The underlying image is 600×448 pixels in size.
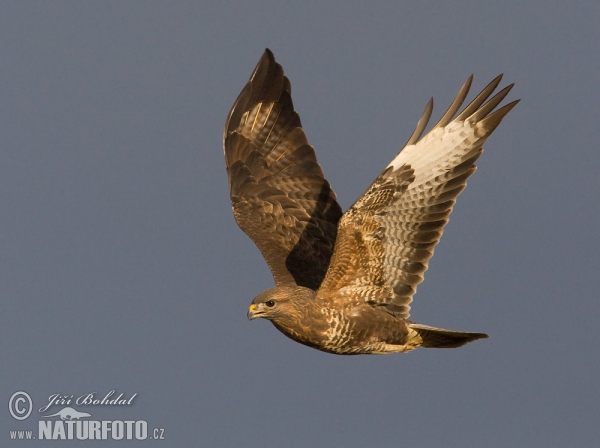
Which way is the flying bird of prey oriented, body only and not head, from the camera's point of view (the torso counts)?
to the viewer's left
